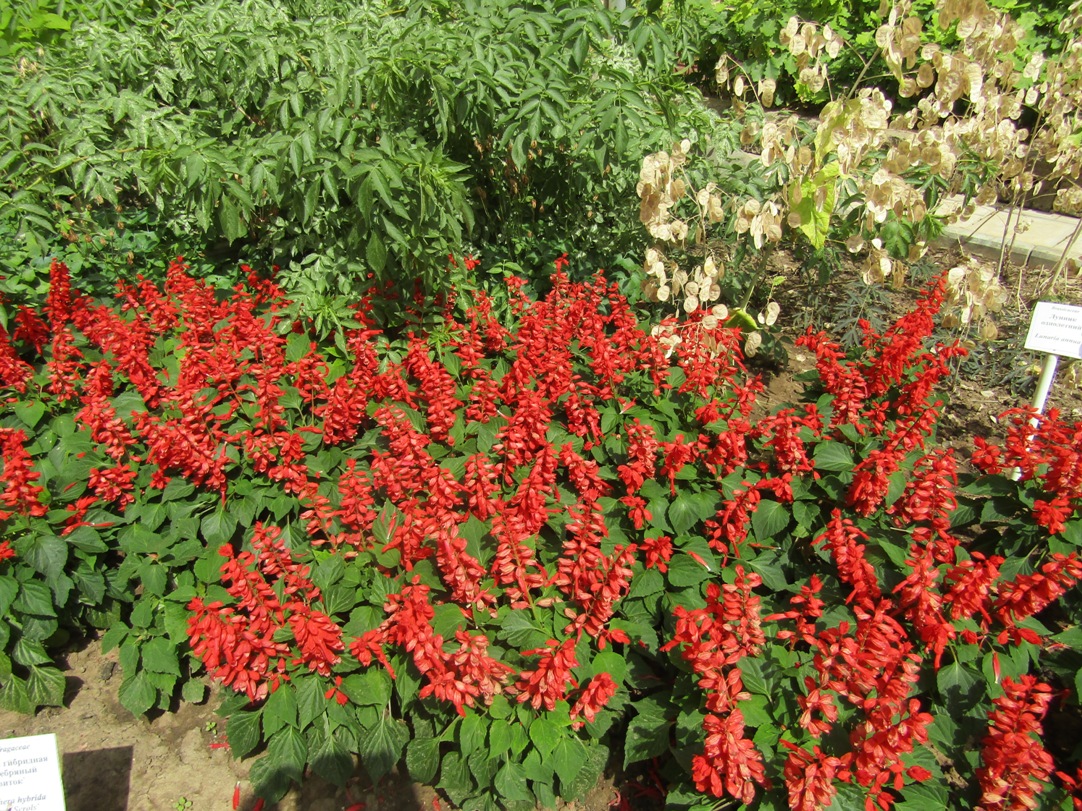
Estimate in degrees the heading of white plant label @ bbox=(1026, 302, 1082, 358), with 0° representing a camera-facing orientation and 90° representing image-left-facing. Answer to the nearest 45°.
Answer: approximately 0°

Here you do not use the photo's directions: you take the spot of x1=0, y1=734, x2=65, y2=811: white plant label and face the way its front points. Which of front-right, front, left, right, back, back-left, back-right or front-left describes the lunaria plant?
left

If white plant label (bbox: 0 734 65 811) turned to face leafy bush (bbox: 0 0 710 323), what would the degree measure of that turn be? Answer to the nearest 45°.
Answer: approximately 135° to its left

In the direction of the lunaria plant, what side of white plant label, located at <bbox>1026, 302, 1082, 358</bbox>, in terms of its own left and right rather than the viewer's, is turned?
right

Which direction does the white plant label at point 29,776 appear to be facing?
toward the camera

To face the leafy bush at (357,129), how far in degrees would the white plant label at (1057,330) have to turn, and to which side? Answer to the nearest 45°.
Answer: approximately 90° to its right

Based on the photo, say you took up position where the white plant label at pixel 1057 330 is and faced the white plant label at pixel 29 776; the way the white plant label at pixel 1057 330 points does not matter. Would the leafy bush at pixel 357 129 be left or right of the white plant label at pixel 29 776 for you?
right

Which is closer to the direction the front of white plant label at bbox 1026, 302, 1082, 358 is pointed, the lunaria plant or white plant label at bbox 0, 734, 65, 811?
the white plant label

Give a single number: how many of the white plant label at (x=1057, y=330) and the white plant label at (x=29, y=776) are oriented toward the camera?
2

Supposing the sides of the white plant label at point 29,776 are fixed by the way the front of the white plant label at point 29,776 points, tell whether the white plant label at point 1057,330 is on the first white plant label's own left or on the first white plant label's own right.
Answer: on the first white plant label's own left
